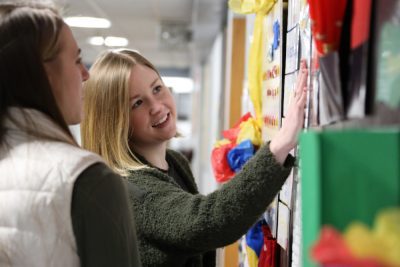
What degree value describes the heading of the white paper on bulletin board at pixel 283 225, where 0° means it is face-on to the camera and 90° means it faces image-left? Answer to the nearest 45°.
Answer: approximately 90°

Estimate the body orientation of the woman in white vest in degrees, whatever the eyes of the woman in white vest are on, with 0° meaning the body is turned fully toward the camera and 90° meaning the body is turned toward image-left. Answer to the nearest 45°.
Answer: approximately 225°

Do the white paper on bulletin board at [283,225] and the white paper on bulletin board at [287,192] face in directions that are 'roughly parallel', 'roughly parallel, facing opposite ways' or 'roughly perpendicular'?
roughly parallel

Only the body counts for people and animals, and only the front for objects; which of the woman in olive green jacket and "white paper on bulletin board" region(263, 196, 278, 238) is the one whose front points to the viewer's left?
the white paper on bulletin board

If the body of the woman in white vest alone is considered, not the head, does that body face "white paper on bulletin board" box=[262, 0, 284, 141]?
yes

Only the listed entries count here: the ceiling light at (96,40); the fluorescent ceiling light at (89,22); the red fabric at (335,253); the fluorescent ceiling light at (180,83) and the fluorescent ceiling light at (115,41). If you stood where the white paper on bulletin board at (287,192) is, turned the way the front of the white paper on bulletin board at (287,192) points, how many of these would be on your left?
1

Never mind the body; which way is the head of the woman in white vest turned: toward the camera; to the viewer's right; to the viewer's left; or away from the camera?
to the viewer's right

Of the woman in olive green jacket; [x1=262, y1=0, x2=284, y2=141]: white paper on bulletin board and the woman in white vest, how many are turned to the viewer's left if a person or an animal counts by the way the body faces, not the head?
1

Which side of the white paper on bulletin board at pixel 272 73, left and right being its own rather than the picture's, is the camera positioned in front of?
left
